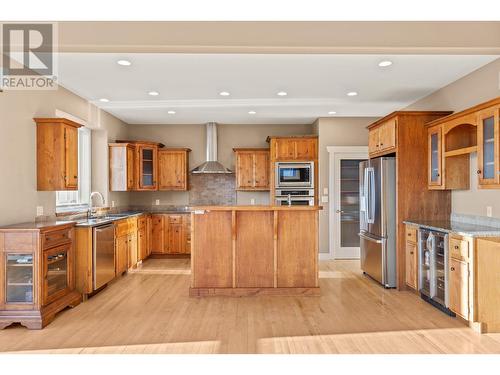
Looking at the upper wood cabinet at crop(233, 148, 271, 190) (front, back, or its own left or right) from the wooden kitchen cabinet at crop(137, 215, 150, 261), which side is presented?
right

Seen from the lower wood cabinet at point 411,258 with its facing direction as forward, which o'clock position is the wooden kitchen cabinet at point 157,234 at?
The wooden kitchen cabinet is roughly at 2 o'clock from the lower wood cabinet.

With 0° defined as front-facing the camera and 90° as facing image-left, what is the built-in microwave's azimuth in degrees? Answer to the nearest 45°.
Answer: approximately 0°

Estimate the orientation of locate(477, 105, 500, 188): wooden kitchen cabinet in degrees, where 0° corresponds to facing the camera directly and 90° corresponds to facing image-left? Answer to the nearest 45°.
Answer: approximately 45°

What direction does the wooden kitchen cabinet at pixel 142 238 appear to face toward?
to the viewer's right

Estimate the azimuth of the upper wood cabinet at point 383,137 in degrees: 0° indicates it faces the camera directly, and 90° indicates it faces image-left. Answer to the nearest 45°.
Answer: approximately 45°

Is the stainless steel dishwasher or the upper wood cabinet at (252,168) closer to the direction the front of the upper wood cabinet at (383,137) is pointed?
the stainless steel dishwasher

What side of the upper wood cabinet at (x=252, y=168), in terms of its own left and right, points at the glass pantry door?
left

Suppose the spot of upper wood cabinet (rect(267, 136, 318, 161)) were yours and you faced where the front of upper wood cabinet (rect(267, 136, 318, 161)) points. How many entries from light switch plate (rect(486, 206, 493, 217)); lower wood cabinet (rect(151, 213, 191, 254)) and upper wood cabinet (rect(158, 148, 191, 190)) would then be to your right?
2

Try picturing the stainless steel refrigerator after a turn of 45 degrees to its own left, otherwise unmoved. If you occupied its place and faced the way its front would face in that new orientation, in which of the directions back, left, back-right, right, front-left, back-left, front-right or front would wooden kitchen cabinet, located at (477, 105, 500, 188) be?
front-left

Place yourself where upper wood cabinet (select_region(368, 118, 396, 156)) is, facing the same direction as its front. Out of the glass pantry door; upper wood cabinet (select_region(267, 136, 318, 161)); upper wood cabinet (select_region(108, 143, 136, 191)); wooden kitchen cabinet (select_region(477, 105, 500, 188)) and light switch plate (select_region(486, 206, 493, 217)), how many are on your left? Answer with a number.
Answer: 2

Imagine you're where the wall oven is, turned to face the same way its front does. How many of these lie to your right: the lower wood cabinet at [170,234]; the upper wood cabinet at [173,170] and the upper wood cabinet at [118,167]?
3

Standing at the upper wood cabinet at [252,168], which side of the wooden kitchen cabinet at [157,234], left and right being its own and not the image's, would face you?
left

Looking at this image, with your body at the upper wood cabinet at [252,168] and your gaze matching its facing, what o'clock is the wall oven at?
The wall oven is roughly at 10 o'clock from the upper wood cabinet.
